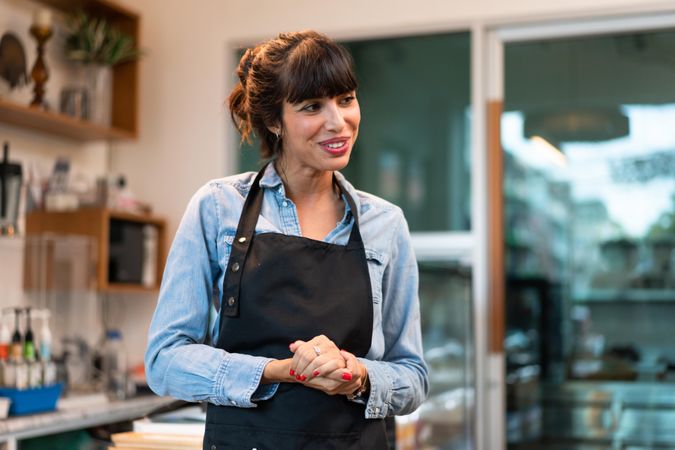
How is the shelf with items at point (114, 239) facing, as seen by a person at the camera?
facing the viewer and to the right of the viewer

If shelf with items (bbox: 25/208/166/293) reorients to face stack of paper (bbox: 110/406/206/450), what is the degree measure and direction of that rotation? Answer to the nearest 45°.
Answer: approximately 45° to its right

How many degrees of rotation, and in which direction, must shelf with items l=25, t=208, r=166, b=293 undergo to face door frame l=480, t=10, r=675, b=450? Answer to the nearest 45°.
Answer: approximately 45° to its left
